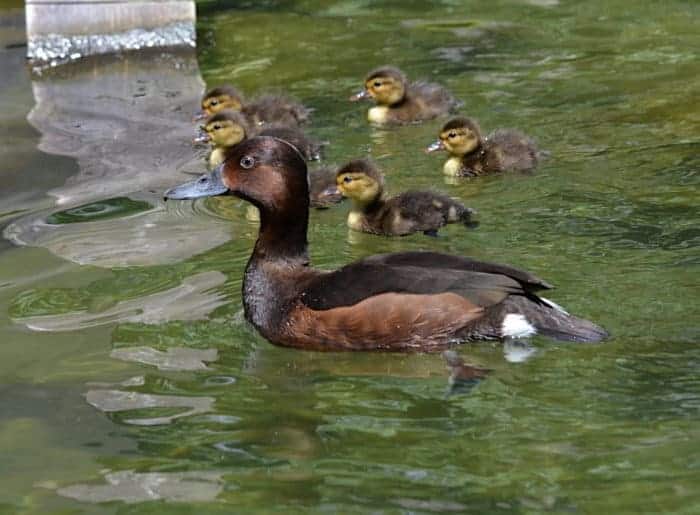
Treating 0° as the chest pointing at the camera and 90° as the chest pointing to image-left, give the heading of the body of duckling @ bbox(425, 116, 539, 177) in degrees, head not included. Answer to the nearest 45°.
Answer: approximately 90°

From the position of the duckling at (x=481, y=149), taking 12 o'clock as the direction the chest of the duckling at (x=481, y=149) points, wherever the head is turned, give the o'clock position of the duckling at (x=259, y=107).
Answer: the duckling at (x=259, y=107) is roughly at 1 o'clock from the duckling at (x=481, y=149).

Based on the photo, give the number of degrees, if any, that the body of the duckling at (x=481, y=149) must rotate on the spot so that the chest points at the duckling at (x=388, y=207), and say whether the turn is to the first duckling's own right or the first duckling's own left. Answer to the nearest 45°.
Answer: approximately 45° to the first duckling's own left

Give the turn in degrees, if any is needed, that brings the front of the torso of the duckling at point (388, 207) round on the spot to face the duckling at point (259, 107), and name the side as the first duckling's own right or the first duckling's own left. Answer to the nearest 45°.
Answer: approximately 45° to the first duckling's own right

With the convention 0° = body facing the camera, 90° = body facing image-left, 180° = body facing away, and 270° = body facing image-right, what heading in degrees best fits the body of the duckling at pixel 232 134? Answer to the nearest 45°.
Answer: approximately 90°

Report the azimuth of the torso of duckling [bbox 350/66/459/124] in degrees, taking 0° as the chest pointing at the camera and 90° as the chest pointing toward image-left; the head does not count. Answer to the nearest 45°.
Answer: approximately 90°

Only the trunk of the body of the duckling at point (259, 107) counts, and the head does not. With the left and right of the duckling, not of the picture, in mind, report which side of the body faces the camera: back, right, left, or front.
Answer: left

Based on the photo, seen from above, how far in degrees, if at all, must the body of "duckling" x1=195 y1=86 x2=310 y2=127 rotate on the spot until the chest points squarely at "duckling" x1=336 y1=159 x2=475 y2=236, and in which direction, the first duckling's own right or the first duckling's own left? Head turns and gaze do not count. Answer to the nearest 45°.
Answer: approximately 90° to the first duckling's own left

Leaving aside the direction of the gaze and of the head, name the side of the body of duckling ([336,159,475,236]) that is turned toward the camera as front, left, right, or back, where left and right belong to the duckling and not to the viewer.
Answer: left

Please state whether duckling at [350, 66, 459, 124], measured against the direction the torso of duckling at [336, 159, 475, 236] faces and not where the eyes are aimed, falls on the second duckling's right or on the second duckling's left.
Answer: on the second duckling's right

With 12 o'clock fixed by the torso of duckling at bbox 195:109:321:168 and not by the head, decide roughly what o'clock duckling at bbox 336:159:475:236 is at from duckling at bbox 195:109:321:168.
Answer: duckling at bbox 336:159:475:236 is roughly at 8 o'clock from duckling at bbox 195:109:321:168.
